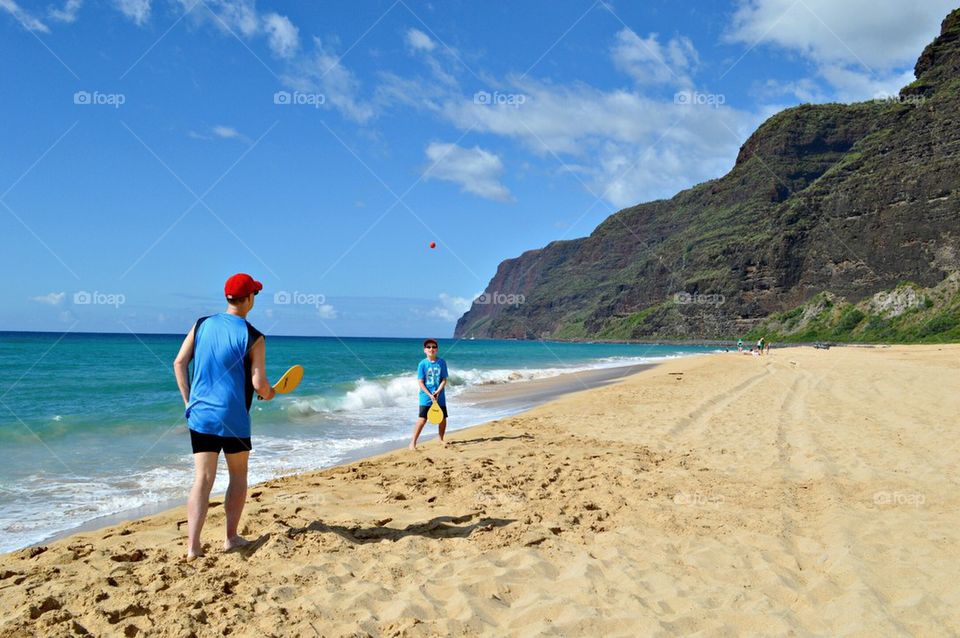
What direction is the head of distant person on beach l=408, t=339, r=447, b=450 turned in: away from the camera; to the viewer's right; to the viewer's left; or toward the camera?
toward the camera

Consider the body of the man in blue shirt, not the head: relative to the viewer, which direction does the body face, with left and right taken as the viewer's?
facing away from the viewer and to the right of the viewer

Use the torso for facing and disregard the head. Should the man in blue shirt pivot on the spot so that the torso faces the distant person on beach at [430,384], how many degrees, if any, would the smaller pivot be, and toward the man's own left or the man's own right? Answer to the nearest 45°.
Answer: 0° — they already face them

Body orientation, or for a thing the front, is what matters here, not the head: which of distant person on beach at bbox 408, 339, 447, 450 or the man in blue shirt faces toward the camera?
the distant person on beach

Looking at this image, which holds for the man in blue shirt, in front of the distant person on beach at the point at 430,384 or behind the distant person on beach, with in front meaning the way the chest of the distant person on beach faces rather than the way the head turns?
in front

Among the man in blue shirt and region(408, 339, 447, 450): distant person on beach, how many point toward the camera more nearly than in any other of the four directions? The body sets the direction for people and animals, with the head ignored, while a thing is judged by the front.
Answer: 1

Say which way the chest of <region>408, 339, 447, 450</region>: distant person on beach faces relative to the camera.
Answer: toward the camera

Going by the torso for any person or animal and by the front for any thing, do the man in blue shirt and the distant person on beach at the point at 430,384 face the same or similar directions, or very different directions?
very different directions

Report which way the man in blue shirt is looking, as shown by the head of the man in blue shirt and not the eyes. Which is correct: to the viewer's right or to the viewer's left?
to the viewer's right
